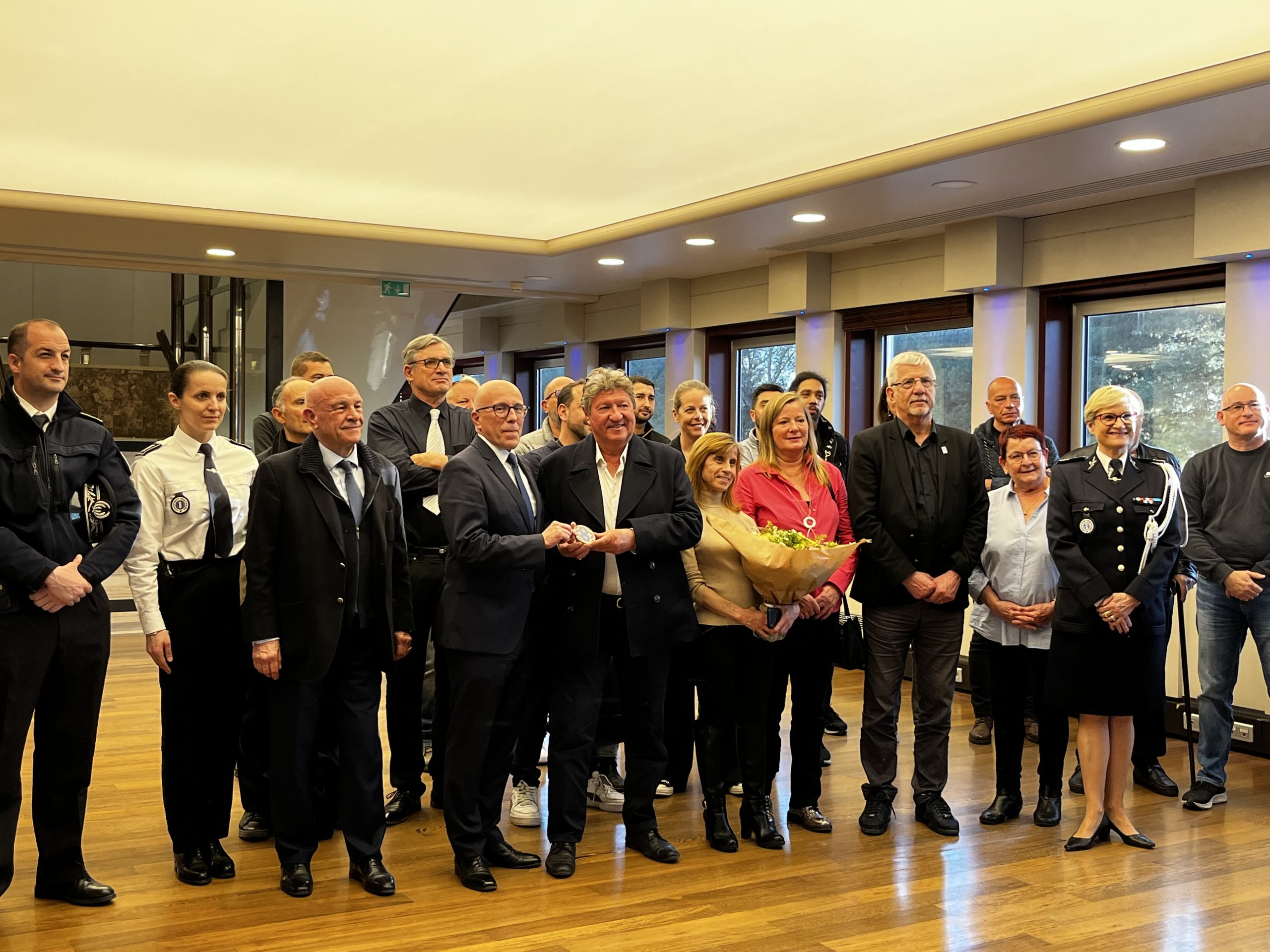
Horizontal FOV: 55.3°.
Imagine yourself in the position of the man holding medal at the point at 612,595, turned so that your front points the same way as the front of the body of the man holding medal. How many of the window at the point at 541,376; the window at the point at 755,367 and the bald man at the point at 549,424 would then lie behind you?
3

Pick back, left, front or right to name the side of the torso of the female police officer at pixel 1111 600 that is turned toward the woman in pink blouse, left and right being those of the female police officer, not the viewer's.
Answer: right

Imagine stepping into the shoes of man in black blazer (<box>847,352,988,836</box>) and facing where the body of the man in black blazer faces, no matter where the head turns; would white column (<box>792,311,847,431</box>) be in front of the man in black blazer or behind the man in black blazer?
behind

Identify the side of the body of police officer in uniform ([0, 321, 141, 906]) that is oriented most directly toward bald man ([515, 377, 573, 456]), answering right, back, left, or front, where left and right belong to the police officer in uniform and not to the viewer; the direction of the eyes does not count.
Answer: left

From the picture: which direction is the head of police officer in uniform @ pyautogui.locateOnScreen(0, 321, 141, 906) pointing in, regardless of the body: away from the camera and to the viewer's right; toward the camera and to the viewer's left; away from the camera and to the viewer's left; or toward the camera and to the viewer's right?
toward the camera and to the viewer's right

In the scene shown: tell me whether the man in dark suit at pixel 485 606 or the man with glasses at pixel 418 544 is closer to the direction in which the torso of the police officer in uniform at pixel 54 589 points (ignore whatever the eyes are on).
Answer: the man in dark suit

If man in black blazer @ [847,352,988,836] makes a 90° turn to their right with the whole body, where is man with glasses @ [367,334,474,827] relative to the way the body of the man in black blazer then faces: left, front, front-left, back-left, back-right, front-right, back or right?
front

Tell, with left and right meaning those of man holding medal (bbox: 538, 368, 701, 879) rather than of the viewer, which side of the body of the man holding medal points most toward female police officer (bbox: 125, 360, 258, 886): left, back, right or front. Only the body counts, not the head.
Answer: right
